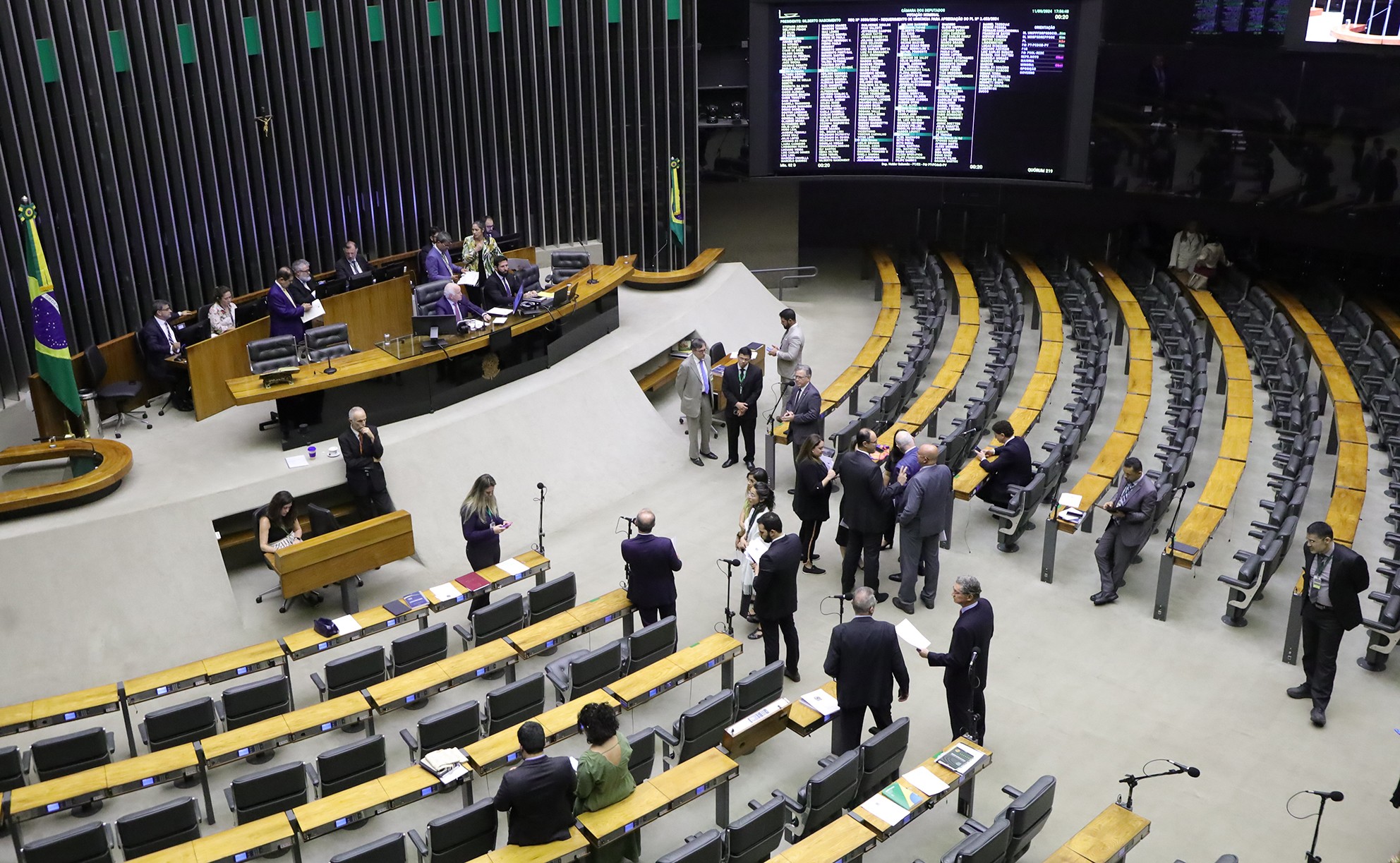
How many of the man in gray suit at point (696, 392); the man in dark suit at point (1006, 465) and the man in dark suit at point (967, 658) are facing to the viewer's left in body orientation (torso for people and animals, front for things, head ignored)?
2

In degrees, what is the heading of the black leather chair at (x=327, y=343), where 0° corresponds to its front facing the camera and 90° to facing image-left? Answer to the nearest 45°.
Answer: approximately 315°

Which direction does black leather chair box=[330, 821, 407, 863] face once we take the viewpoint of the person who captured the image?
facing away from the viewer and to the left of the viewer

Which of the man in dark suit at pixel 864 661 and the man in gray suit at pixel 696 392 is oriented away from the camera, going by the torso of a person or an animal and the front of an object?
the man in dark suit

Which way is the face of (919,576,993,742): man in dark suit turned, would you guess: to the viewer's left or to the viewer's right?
to the viewer's left

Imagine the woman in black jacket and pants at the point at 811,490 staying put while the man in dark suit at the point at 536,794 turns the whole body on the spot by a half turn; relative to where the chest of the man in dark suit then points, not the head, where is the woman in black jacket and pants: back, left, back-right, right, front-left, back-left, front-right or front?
back-left

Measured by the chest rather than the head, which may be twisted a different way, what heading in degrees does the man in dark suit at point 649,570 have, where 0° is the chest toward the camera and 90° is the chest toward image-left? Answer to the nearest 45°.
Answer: approximately 180°

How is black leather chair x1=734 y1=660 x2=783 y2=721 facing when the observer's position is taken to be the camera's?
facing away from the viewer and to the left of the viewer

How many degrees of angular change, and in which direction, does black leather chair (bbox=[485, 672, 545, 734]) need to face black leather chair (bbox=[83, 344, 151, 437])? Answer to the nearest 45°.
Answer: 0° — it already faces it

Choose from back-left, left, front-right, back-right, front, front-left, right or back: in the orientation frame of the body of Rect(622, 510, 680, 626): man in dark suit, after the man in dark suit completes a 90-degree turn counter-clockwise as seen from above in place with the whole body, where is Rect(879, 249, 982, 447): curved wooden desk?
back-right

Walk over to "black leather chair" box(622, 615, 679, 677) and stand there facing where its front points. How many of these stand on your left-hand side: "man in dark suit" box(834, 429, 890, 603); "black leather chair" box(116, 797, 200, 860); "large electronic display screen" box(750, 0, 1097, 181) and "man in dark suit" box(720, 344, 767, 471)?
1

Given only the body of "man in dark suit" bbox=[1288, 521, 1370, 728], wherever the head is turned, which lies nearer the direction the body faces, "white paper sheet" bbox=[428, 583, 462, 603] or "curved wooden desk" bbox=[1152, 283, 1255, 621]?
the white paper sheet

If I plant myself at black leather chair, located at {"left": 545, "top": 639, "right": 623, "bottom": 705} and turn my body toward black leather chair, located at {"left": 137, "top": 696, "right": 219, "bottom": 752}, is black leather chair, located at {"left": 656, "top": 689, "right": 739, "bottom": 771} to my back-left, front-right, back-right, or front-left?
back-left

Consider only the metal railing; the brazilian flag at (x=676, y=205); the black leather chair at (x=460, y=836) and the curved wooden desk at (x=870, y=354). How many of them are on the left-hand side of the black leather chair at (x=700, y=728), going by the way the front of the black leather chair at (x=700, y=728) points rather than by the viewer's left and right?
1

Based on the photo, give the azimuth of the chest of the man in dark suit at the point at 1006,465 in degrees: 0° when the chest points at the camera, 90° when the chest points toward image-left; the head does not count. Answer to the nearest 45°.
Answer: approximately 90°

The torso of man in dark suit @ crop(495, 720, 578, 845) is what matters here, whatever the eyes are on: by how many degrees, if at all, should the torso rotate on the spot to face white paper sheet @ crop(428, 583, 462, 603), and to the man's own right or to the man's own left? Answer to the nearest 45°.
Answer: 0° — they already face it

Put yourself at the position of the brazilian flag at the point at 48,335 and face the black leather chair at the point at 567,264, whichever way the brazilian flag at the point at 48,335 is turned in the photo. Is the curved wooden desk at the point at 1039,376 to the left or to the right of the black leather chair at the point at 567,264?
right

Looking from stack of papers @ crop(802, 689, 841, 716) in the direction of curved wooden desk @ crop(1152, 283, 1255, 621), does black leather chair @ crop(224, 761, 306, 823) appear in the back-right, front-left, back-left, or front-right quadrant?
back-left

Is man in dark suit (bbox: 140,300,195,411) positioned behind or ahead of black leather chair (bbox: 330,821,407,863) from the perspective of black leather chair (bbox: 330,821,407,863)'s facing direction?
ahead

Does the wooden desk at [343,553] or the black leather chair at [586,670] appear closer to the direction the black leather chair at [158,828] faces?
the wooden desk

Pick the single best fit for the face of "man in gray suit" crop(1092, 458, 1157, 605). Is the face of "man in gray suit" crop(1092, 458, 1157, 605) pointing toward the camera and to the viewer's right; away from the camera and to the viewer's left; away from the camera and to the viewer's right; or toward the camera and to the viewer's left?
toward the camera and to the viewer's left

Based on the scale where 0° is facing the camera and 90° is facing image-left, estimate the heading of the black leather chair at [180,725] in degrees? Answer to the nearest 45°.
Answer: approximately 135°

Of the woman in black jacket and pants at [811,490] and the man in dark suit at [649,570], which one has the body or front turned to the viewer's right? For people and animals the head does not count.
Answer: the woman in black jacket and pants
